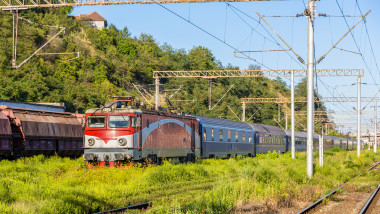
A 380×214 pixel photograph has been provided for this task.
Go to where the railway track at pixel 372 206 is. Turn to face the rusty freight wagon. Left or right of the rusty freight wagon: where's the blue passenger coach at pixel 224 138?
right

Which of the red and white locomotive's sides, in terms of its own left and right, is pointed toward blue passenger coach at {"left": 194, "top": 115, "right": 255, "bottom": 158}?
back

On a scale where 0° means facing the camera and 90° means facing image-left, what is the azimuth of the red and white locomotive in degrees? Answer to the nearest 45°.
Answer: approximately 45°

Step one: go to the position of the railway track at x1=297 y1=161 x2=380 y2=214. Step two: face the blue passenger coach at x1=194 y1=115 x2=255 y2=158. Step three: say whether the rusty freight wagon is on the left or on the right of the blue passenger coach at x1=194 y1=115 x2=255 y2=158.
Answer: left

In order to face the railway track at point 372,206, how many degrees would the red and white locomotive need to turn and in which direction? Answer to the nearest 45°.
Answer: approximately 90° to its left

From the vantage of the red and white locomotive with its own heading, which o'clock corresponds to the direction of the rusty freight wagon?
The rusty freight wagon is roughly at 3 o'clock from the red and white locomotive.

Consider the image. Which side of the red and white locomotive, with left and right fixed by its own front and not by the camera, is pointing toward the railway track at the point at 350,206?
left
